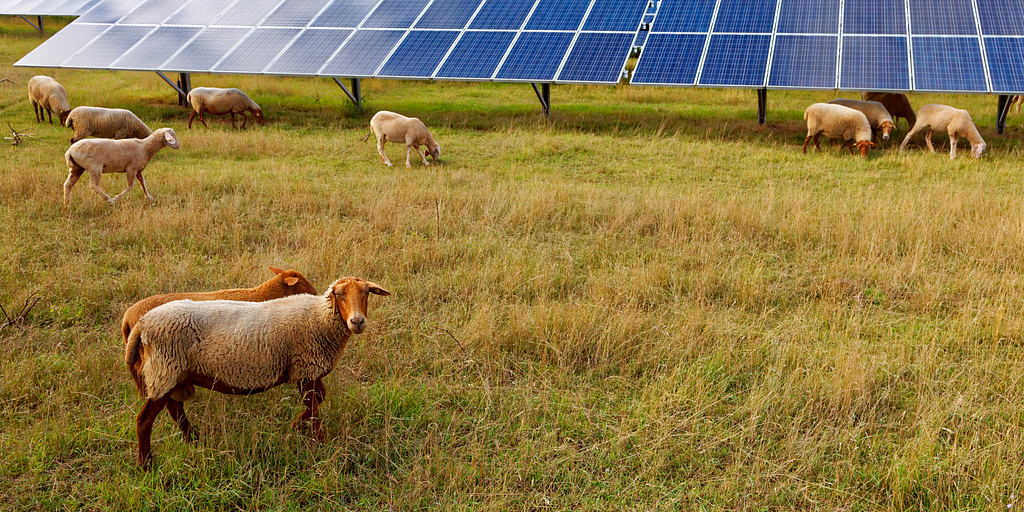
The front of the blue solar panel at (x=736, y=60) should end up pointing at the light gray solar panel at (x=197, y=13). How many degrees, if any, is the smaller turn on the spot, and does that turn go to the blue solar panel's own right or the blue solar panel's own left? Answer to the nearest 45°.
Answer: approximately 90° to the blue solar panel's own right

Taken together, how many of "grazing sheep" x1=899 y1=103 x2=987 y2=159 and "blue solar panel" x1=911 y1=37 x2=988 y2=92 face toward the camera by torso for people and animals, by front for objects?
1

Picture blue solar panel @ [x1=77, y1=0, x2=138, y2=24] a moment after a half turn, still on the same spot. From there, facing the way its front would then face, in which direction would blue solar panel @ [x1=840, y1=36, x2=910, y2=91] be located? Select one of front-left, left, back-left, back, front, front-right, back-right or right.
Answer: right

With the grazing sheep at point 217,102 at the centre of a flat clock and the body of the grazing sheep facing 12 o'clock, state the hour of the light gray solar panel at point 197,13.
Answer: The light gray solar panel is roughly at 9 o'clock from the grazing sheep.

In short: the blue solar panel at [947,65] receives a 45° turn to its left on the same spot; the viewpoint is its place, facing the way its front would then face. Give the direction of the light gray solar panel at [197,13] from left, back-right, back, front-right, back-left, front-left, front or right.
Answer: back-right

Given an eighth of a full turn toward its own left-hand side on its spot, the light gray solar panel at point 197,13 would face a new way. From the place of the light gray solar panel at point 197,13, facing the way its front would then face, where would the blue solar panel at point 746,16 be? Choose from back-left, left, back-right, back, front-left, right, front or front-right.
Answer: front-left

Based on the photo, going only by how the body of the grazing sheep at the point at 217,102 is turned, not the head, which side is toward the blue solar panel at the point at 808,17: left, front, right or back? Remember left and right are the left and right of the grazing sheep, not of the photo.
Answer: front

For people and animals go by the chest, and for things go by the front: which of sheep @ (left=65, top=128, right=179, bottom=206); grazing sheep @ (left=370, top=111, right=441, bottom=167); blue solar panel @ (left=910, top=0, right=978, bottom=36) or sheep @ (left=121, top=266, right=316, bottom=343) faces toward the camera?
the blue solar panel

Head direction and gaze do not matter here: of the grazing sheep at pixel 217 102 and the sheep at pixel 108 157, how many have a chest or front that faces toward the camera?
0

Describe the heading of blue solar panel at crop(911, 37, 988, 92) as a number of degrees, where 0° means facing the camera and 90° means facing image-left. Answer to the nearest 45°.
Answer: approximately 0°

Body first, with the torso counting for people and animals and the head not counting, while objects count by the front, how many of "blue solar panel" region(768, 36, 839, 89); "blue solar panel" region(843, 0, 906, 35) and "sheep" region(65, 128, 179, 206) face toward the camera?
2

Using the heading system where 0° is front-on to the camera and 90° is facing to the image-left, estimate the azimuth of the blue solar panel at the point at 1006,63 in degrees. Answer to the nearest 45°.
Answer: approximately 0°

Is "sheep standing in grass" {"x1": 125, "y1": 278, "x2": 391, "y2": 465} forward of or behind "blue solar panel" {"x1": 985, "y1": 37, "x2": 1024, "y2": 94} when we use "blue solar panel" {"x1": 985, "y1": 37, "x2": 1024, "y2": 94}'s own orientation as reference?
forward

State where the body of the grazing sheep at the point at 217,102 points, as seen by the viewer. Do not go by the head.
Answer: to the viewer's right

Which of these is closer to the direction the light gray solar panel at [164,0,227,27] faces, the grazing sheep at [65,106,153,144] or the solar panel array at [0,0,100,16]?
the grazing sheep

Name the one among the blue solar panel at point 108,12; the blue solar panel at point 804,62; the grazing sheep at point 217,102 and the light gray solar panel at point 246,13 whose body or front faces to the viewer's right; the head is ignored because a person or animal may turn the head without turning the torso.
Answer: the grazing sheep

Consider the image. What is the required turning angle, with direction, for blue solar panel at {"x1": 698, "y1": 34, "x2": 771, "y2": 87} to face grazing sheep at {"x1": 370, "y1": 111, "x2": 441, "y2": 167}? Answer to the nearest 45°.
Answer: approximately 45° to its right
